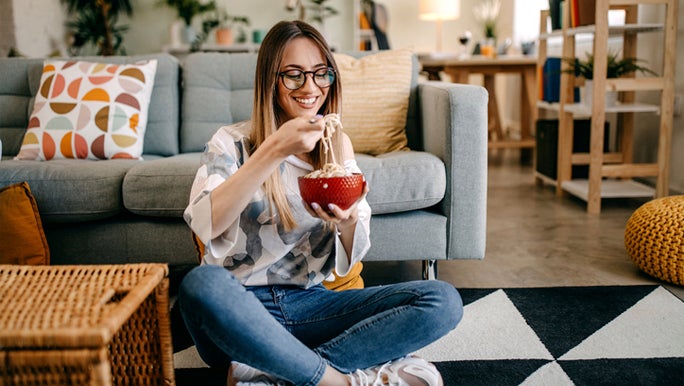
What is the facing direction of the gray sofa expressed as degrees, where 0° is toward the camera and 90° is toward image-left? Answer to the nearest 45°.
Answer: approximately 0°

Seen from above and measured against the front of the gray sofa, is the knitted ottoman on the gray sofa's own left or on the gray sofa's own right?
on the gray sofa's own left

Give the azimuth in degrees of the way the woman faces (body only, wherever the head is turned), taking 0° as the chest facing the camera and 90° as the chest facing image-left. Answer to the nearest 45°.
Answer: approximately 315°

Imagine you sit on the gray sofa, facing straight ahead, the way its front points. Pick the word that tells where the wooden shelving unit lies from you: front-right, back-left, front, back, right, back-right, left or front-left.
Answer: back-left

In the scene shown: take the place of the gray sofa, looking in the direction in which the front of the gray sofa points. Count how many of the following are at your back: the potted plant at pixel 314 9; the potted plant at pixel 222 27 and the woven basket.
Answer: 2

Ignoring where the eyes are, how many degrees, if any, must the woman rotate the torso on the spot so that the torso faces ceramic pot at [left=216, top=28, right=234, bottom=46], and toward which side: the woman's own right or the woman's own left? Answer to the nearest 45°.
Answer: approximately 135° to the woman's own left

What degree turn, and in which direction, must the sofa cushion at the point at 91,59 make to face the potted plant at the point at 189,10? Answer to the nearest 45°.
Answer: approximately 180°

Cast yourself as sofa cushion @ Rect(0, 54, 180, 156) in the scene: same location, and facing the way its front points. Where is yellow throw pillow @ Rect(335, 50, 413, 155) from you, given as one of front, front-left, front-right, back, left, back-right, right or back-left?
front-left

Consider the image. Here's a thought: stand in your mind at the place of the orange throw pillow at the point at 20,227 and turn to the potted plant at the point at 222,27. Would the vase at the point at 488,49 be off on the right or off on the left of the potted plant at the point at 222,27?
right

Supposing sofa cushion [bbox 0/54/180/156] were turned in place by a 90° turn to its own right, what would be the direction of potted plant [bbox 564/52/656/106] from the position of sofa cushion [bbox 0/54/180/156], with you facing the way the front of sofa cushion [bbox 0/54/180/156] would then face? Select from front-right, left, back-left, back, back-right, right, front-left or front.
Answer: back

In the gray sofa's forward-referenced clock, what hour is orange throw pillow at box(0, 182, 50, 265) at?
The orange throw pillow is roughly at 3 o'clock from the gray sofa.

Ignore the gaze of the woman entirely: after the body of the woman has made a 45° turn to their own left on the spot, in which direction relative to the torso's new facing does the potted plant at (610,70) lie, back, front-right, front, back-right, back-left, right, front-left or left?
front-left
